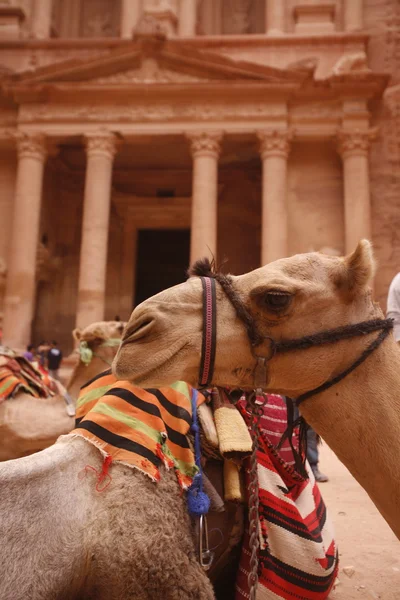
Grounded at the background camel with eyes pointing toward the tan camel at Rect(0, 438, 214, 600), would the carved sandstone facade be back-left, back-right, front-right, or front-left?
back-left

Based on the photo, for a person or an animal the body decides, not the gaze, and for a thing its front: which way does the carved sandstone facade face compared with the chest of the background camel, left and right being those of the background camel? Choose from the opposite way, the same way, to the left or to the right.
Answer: to the right

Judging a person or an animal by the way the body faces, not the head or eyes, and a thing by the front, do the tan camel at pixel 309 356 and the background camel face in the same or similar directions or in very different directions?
very different directions

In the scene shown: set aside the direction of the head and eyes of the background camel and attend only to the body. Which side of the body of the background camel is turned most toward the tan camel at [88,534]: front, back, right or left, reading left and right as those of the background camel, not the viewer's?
right

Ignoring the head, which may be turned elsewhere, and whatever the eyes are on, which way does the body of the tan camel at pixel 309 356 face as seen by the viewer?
to the viewer's left

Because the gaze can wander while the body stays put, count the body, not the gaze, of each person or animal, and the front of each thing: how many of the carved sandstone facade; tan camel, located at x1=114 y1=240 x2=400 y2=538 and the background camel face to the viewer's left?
1

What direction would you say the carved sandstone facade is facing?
toward the camera

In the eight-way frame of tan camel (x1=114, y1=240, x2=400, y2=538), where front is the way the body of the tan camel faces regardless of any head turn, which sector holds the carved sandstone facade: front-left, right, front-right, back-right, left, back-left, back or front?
right

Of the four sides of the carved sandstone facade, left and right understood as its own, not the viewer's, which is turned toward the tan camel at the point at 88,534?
front

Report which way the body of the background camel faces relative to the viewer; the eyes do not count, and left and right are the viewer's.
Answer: facing to the right of the viewer

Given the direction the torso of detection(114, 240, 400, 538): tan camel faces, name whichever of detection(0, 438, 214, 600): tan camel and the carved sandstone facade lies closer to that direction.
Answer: the tan camel

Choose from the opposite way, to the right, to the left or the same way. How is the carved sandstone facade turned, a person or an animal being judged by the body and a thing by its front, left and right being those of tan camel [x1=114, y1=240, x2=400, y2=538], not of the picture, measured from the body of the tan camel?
to the left
